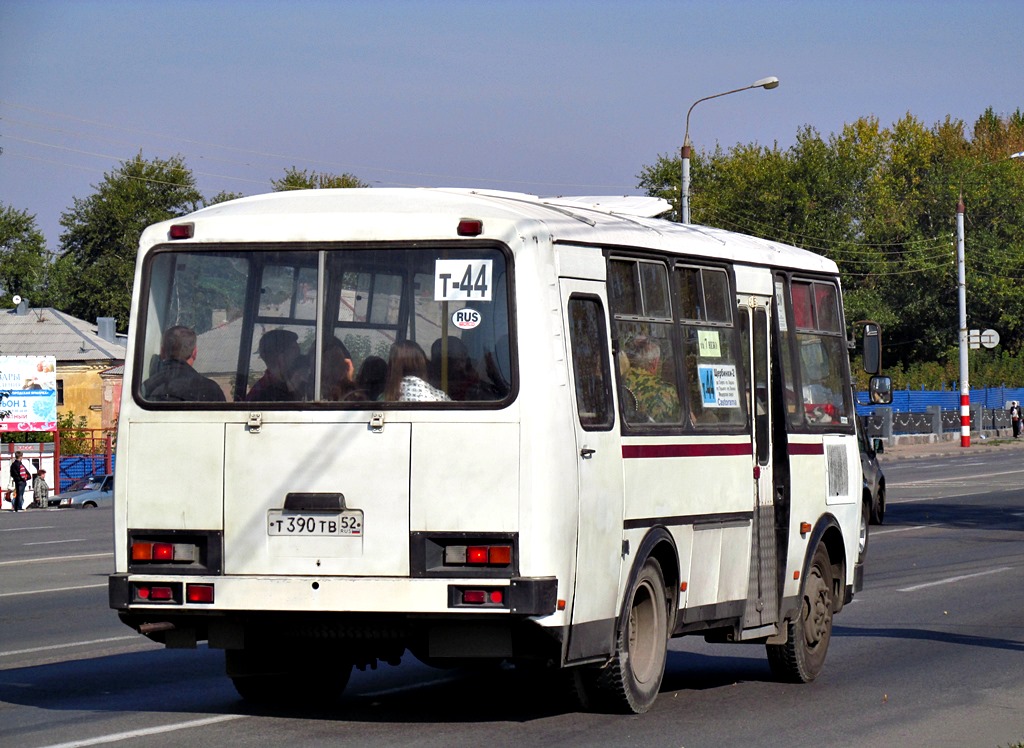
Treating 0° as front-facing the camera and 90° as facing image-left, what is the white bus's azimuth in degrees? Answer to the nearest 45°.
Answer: approximately 225°

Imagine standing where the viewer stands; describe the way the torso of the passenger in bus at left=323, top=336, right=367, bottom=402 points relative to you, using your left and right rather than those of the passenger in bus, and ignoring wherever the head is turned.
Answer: facing away from the viewer and to the right of the viewer

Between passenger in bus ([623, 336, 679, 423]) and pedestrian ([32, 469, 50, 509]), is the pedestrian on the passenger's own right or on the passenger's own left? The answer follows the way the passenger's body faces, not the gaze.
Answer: on the passenger's own left

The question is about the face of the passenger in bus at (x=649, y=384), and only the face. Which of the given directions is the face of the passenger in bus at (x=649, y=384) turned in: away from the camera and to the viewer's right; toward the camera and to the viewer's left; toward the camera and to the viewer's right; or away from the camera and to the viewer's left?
away from the camera and to the viewer's right

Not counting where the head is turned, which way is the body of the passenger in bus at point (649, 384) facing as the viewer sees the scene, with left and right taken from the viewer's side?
facing away from the viewer and to the right of the viewer

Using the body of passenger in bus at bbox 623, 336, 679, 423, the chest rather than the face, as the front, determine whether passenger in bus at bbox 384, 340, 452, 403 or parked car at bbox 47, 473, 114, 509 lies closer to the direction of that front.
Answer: the parked car

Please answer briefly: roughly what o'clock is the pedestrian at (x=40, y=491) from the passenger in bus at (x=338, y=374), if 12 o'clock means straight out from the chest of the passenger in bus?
The pedestrian is roughly at 10 o'clock from the passenger in bus.

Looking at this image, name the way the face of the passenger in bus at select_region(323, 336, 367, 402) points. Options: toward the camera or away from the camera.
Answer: away from the camera

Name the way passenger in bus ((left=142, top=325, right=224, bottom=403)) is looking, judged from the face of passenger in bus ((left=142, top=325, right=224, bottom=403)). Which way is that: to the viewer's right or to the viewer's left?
to the viewer's right
